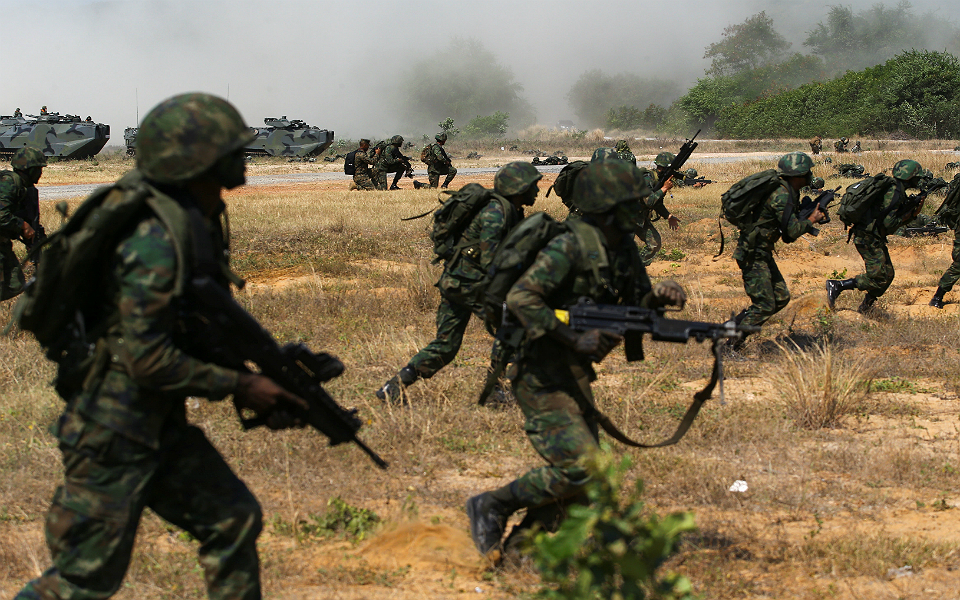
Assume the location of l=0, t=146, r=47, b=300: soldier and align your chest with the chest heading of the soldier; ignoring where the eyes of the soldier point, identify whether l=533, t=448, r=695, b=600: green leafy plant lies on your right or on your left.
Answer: on your right

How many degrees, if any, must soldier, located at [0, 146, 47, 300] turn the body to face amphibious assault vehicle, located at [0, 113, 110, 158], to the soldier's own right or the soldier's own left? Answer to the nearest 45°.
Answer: approximately 90° to the soldier's own left

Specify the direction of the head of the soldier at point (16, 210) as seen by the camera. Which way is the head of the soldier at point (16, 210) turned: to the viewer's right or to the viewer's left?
to the viewer's right

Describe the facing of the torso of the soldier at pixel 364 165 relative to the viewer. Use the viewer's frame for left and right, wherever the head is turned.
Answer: facing to the right of the viewer

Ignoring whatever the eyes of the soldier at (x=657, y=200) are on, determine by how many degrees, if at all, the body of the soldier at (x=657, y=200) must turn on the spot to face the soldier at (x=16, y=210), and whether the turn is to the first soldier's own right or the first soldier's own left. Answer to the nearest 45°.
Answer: approximately 135° to the first soldier's own right

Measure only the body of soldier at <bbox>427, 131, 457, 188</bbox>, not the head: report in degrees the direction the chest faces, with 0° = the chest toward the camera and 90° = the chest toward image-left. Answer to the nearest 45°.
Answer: approximately 270°

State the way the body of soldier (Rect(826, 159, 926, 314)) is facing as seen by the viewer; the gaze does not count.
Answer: to the viewer's right

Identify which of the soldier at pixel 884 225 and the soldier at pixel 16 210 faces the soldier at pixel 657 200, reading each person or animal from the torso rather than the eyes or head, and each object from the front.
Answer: the soldier at pixel 16 210

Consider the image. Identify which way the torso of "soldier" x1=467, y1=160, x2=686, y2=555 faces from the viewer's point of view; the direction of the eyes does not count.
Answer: to the viewer's right

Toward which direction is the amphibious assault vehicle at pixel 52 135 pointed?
to the viewer's right

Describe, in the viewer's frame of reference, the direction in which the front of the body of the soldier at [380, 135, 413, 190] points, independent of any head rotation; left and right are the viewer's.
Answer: facing to the right of the viewer

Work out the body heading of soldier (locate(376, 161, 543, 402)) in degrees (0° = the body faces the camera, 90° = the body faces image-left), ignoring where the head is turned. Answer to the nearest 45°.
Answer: approximately 270°

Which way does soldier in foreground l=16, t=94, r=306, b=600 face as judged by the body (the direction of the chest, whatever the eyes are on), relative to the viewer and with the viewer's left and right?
facing to the right of the viewer

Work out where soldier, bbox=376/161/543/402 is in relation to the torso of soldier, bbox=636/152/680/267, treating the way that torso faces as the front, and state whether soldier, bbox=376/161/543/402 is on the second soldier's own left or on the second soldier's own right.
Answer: on the second soldier's own right
